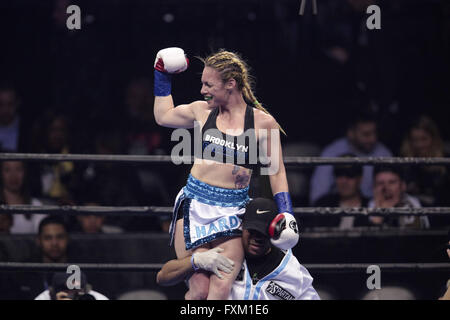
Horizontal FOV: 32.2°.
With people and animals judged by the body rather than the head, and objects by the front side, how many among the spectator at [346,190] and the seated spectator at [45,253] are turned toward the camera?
2

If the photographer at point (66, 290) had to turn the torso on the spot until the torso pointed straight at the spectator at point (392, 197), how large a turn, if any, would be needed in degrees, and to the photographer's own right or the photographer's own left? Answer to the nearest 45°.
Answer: approximately 90° to the photographer's own left

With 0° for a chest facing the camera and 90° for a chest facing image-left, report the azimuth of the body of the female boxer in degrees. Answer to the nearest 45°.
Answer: approximately 45°

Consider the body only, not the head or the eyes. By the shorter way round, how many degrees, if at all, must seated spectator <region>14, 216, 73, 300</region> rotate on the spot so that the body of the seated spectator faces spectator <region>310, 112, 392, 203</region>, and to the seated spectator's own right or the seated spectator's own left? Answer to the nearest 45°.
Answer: approximately 90° to the seated spectator's own left

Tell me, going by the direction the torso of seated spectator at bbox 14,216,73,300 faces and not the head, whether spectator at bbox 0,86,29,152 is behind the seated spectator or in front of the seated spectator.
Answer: behind

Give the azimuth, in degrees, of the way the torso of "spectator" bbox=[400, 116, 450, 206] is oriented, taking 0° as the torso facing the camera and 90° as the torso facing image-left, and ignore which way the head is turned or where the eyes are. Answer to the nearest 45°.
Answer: approximately 0°

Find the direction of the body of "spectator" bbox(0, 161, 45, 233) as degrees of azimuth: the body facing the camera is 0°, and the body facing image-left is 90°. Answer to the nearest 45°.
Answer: approximately 0°
